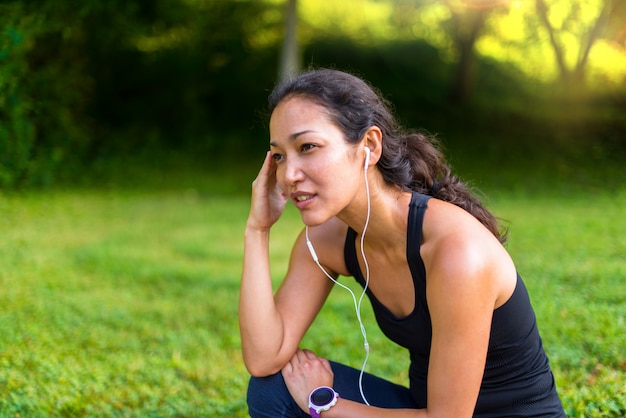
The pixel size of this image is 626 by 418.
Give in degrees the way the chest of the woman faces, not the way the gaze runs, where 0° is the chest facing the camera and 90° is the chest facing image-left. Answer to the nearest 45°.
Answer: approximately 45°

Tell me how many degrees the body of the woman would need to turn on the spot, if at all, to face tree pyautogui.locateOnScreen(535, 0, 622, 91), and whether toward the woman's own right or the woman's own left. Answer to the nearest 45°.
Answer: approximately 135° to the woman's own right

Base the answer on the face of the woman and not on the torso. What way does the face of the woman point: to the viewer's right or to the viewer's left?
to the viewer's left

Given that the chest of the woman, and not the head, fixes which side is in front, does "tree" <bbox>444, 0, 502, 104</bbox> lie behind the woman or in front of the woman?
behind
